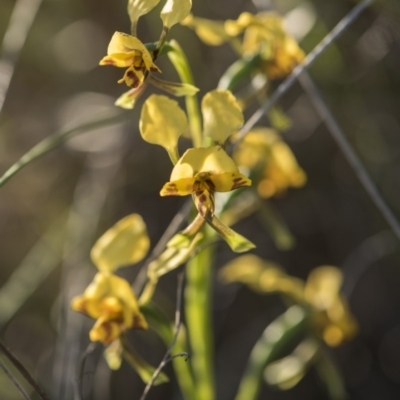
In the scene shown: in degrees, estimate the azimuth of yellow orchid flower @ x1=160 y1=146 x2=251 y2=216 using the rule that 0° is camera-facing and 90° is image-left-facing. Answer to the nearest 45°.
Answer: approximately 0°
